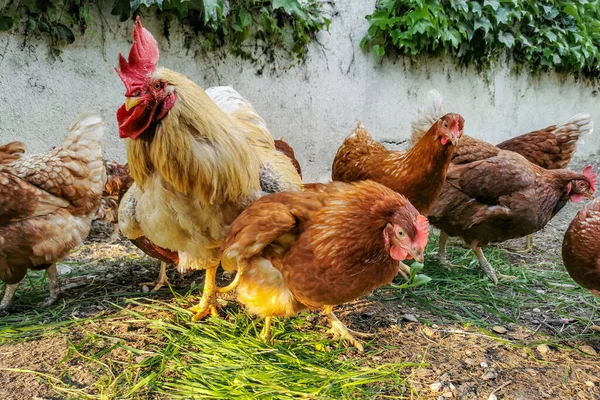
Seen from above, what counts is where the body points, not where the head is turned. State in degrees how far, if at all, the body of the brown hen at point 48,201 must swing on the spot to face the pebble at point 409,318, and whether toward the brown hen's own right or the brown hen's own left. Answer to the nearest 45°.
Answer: approximately 135° to the brown hen's own left

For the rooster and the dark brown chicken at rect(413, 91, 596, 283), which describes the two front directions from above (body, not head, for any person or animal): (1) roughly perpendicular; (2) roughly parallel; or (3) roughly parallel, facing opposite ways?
roughly perpendicular

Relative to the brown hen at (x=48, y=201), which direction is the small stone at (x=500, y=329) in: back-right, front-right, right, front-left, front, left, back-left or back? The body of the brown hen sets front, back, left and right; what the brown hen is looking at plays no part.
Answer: back-left

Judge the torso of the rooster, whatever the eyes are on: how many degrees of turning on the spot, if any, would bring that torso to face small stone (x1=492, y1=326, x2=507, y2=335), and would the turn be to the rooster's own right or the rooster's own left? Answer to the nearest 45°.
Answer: approximately 135° to the rooster's own left

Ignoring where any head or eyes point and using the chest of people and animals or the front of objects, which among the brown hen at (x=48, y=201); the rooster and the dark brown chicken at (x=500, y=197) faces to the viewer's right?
the dark brown chicken

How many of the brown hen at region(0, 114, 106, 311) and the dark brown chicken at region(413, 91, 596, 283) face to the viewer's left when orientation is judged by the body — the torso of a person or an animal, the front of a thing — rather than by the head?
1

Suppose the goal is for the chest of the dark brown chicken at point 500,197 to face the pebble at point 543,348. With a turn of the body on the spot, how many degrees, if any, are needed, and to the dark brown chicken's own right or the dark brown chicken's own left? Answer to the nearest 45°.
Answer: approximately 90° to the dark brown chicken's own right

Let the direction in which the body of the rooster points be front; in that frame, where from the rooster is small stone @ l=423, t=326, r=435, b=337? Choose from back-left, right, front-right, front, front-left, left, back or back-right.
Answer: back-left

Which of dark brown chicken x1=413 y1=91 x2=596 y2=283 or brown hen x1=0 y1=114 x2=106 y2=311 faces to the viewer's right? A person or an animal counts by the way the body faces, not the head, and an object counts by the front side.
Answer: the dark brown chicken

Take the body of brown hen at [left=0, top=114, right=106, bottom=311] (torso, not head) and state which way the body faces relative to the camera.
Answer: to the viewer's left

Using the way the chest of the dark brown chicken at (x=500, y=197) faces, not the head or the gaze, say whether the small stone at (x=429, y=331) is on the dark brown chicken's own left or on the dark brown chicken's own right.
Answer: on the dark brown chicken's own right

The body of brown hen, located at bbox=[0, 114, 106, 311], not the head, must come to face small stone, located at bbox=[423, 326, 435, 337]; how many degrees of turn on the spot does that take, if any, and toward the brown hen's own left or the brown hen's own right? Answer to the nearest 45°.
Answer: approximately 135° to the brown hen's own left

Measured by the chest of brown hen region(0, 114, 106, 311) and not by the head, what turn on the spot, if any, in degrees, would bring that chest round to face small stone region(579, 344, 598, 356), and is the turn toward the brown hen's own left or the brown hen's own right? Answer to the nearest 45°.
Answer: approximately 135° to the brown hen's own left

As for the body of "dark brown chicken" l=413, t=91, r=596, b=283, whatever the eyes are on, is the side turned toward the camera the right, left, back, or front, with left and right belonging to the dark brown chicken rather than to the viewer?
right

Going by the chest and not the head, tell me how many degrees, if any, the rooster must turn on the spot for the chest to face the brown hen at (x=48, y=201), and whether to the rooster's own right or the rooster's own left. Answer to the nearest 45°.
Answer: approximately 90° to the rooster's own right

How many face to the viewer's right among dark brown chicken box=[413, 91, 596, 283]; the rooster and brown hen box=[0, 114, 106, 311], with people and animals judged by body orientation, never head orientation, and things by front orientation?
1

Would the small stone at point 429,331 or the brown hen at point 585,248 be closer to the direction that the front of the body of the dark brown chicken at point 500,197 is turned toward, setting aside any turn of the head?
the brown hen
